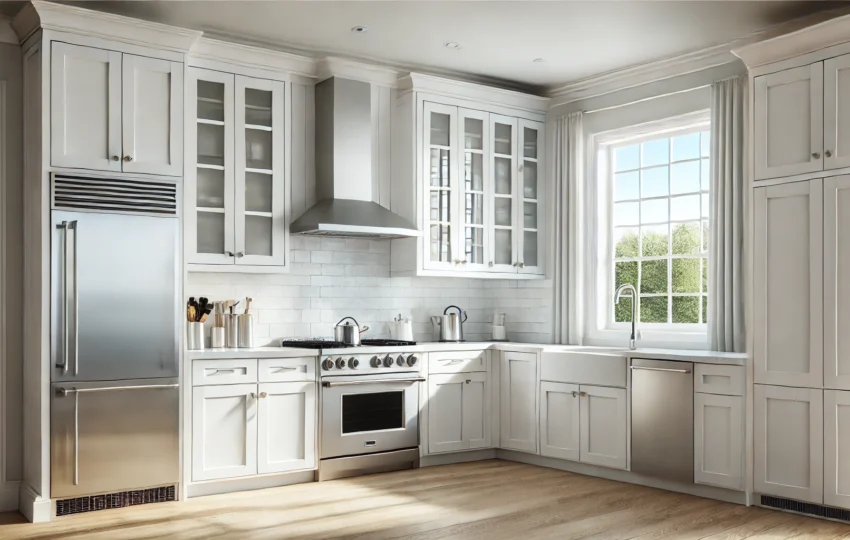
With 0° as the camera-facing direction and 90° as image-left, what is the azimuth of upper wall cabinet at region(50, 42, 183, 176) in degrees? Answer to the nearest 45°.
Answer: approximately 315°

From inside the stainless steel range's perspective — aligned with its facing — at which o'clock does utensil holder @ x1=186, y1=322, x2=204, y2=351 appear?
The utensil holder is roughly at 4 o'clock from the stainless steel range.

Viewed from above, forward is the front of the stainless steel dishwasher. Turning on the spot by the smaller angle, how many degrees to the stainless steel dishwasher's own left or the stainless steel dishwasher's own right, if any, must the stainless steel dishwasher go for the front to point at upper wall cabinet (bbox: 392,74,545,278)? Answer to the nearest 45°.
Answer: approximately 90° to the stainless steel dishwasher's own right

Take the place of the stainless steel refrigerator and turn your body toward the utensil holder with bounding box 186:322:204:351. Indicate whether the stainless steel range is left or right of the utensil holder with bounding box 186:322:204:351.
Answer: right

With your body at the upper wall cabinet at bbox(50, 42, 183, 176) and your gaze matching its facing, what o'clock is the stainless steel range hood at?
The stainless steel range hood is roughly at 10 o'clock from the upper wall cabinet.

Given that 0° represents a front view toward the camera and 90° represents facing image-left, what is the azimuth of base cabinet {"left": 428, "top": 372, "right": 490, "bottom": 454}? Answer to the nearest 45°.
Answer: approximately 315°

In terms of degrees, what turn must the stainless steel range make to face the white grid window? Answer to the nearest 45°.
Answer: approximately 45° to its left

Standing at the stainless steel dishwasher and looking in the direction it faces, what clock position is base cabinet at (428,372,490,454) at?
The base cabinet is roughly at 2 o'clock from the stainless steel dishwasher.
